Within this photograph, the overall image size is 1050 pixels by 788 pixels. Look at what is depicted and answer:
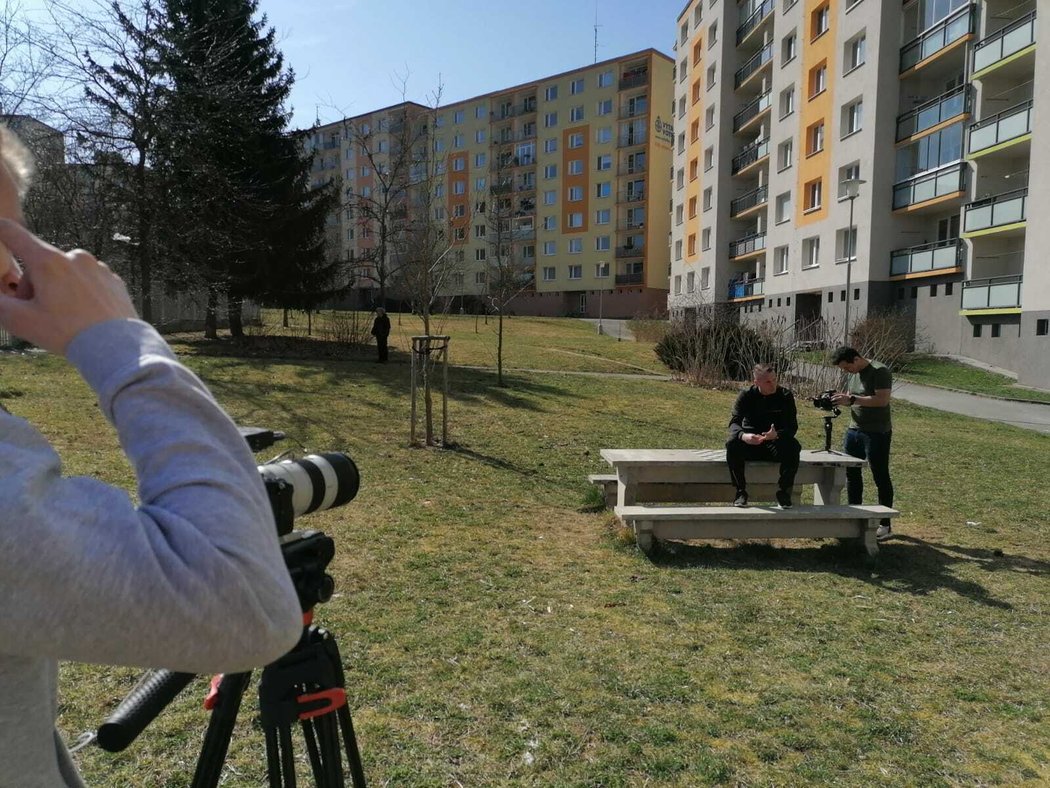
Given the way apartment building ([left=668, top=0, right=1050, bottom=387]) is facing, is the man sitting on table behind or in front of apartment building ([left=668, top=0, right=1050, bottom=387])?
in front

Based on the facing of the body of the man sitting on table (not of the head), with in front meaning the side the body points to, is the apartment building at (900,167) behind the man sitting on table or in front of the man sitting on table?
behind

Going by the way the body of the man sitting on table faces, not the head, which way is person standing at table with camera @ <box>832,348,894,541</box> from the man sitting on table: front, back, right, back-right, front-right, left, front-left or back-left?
back-left

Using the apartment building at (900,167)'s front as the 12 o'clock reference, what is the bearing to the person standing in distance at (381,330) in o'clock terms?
The person standing in distance is roughly at 12 o'clock from the apartment building.

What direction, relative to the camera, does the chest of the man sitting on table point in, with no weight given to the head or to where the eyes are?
toward the camera

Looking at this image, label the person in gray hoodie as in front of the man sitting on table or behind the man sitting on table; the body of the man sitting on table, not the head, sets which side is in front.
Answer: in front

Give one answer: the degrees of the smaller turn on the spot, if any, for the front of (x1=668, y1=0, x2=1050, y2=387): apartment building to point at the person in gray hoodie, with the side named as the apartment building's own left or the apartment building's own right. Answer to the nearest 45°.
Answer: approximately 45° to the apartment building's own left

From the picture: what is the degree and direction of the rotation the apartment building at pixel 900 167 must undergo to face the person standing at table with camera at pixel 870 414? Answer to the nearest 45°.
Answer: approximately 45° to its left

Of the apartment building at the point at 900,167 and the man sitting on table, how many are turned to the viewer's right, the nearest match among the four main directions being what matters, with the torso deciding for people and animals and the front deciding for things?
0

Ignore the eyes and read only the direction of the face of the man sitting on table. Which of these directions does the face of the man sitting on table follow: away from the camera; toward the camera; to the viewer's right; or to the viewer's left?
toward the camera

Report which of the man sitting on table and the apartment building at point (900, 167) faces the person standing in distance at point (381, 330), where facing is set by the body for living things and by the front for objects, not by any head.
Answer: the apartment building

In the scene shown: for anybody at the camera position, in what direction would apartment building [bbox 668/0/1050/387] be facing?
facing the viewer and to the left of the viewer

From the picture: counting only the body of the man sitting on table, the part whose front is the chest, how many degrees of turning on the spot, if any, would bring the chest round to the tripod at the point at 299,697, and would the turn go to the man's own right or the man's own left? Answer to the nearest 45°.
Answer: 0° — they already face it

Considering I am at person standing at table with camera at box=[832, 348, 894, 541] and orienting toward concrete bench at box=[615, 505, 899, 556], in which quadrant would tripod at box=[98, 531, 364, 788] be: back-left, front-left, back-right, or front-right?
front-left

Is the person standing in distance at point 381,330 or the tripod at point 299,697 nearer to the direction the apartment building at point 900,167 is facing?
the person standing in distance

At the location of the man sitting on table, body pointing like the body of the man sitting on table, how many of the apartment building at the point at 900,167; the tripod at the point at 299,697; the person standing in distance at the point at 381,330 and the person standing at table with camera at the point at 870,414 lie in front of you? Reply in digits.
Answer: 1

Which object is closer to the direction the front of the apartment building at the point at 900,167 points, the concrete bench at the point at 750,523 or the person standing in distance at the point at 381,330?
the person standing in distance
